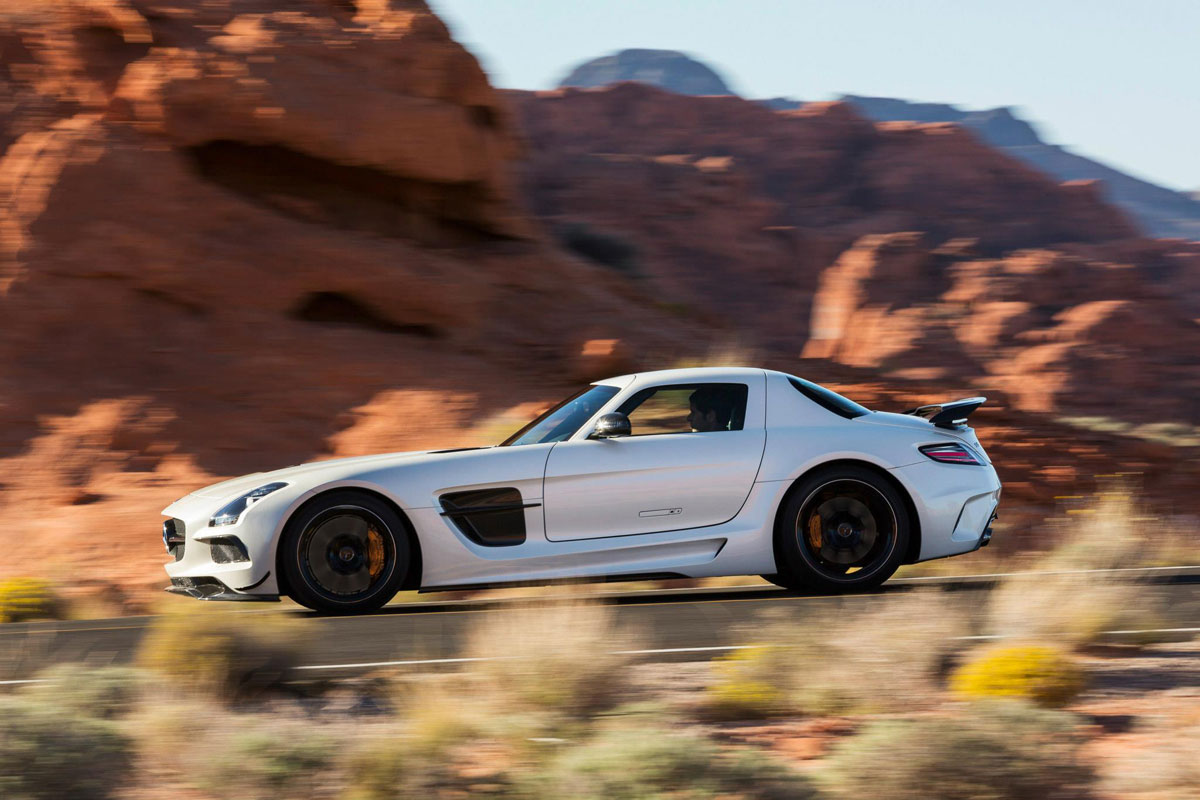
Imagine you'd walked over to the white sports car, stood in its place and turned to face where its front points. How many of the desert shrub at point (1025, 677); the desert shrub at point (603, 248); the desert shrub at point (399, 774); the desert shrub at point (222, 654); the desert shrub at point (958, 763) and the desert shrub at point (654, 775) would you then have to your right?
1

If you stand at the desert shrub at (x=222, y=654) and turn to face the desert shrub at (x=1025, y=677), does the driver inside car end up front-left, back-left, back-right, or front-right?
front-left

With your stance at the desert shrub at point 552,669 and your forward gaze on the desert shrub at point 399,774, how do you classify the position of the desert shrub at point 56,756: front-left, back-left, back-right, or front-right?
front-right

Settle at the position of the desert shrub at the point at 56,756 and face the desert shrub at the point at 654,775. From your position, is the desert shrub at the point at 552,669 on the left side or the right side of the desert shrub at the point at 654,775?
left

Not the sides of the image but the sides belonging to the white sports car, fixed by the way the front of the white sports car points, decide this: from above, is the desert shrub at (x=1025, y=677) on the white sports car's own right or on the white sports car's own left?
on the white sports car's own left

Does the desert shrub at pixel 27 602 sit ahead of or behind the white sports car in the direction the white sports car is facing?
ahead

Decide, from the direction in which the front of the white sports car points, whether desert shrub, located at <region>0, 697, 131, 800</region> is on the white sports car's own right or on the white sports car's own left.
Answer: on the white sports car's own left

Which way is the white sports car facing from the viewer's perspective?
to the viewer's left

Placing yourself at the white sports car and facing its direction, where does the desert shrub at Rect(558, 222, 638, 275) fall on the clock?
The desert shrub is roughly at 3 o'clock from the white sports car.

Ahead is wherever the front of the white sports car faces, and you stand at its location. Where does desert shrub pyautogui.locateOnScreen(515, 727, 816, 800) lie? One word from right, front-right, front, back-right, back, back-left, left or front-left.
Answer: left

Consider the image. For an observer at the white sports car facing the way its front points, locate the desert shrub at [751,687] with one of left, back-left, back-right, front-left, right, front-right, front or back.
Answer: left

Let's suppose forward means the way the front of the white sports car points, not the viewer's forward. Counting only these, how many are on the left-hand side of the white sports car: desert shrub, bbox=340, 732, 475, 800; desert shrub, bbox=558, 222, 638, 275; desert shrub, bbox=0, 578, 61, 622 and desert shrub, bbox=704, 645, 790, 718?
2

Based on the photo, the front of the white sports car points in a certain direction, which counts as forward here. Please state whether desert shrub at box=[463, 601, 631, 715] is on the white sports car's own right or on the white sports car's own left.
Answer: on the white sports car's own left

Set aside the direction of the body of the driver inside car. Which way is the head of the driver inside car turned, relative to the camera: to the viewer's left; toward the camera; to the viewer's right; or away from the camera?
to the viewer's left

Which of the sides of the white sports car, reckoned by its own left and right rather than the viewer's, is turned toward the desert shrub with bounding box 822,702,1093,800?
left

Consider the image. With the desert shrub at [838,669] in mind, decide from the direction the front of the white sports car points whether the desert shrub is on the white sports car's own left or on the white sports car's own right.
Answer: on the white sports car's own left
